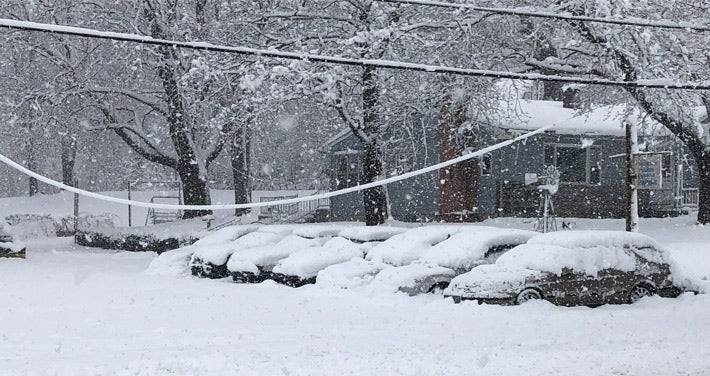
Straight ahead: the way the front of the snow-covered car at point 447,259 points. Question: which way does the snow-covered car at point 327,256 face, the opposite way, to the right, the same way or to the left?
the same way

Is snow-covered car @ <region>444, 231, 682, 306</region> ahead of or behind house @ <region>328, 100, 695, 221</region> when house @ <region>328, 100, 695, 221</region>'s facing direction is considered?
ahead

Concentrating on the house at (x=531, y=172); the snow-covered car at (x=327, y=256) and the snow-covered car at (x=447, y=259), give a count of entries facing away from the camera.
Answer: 0

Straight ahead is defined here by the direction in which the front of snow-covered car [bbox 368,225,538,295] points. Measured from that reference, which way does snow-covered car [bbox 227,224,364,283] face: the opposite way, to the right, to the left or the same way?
the same way

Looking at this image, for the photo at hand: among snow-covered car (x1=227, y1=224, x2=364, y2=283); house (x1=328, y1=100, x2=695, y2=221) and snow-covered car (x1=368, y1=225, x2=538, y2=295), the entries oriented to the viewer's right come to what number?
0

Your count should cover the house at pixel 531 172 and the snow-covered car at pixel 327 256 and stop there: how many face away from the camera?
0

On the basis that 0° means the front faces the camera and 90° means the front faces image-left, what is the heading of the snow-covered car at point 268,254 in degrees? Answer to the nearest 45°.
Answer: approximately 45°

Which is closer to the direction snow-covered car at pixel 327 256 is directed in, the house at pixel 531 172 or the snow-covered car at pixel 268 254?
the snow-covered car

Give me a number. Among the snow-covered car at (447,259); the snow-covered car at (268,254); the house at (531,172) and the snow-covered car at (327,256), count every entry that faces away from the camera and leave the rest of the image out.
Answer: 0

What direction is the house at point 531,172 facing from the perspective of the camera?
toward the camera

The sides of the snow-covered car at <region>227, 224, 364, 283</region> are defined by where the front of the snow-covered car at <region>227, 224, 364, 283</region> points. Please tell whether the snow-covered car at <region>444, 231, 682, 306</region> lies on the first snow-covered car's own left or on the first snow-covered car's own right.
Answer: on the first snow-covered car's own left

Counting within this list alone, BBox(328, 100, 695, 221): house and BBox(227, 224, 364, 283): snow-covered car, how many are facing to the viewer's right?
0
